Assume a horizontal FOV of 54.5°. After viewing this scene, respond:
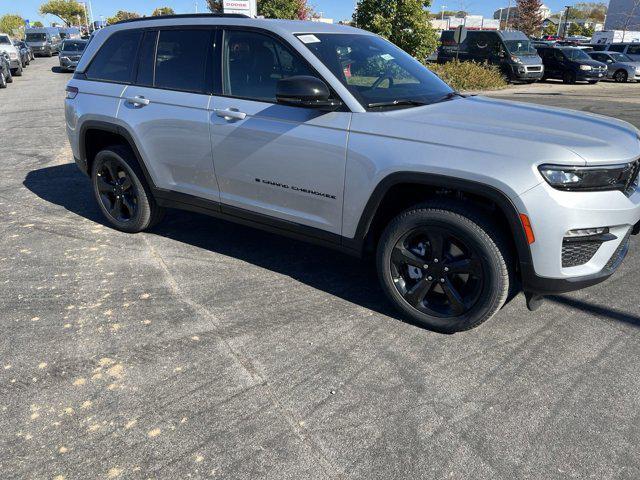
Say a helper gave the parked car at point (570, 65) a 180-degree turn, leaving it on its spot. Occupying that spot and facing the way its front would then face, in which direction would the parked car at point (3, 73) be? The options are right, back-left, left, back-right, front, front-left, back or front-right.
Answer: left

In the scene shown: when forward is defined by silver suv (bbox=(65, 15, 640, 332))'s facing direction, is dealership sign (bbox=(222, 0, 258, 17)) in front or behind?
behind

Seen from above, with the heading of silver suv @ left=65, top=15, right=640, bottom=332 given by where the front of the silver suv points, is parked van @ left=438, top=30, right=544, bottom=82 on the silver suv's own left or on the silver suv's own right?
on the silver suv's own left

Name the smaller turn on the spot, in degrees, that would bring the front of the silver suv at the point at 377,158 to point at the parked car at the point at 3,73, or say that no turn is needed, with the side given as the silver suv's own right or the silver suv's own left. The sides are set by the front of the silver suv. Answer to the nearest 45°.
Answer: approximately 180°

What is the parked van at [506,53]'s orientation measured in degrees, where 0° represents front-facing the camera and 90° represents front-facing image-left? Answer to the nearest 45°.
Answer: approximately 315°

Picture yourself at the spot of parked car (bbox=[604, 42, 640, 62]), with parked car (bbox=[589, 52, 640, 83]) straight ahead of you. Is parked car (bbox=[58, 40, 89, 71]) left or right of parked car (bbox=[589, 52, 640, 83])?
right

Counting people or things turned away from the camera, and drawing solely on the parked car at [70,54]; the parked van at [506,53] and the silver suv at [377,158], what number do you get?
0

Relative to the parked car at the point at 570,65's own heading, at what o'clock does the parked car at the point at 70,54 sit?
the parked car at the point at 70,54 is roughly at 4 o'clock from the parked car at the point at 570,65.

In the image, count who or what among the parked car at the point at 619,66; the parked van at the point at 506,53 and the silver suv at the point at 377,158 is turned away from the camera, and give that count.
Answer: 0

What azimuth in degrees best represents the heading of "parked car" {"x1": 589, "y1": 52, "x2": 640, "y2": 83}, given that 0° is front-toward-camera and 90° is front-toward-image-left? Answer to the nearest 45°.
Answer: approximately 315°

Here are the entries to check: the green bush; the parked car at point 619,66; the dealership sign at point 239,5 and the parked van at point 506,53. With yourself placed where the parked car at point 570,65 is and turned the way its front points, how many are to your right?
3

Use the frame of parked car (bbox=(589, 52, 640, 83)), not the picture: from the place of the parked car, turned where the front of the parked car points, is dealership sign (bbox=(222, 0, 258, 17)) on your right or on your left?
on your right

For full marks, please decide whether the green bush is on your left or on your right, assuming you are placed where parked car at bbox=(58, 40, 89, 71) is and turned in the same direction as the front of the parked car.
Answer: on your left

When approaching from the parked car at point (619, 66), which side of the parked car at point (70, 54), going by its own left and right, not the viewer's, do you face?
left

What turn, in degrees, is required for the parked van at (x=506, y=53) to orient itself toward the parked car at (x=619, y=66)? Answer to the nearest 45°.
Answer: approximately 90° to its left

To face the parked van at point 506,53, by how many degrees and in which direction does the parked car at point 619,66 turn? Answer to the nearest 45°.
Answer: approximately 90° to its right

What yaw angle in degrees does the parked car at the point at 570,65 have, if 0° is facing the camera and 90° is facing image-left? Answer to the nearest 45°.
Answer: approximately 315°

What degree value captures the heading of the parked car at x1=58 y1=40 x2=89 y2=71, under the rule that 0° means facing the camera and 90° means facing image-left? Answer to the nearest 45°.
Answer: approximately 45°
